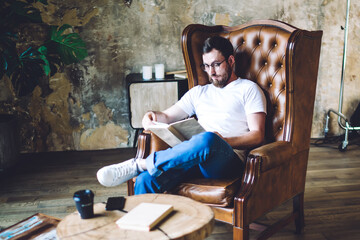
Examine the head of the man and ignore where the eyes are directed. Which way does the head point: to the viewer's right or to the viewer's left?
to the viewer's left

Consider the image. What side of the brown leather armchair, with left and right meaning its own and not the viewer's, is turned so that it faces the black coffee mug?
front

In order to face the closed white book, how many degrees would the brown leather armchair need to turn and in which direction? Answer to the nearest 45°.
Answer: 0° — it already faces it

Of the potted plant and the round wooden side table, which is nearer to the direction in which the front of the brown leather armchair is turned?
the round wooden side table

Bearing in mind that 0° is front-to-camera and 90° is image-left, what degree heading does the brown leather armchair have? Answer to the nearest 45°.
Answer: approximately 45°

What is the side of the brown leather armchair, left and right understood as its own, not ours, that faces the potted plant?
right

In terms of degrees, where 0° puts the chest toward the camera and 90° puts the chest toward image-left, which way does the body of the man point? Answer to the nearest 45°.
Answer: approximately 45°

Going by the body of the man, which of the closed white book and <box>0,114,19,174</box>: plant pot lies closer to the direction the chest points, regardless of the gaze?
the closed white book

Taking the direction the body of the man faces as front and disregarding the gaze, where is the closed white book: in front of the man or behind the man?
in front

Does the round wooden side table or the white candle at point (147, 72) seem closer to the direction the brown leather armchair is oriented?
the round wooden side table

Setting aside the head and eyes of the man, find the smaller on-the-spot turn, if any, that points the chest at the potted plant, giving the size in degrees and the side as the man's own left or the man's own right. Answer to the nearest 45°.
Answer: approximately 90° to the man's own right

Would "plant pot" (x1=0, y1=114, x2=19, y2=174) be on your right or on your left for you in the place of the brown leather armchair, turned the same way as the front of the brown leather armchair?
on your right

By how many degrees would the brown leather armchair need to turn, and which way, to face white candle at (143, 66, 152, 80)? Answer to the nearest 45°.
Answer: approximately 90° to its right
